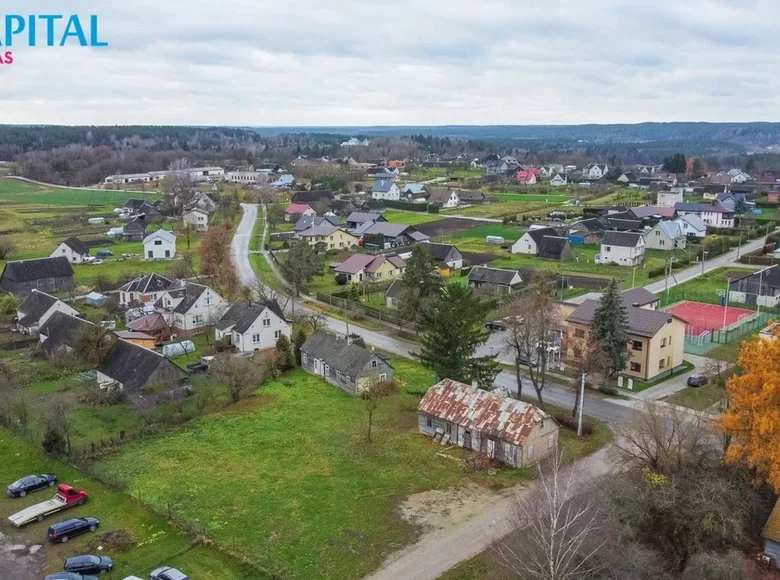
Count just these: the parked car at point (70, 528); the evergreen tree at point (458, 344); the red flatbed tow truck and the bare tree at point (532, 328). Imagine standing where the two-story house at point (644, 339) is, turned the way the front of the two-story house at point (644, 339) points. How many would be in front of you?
4

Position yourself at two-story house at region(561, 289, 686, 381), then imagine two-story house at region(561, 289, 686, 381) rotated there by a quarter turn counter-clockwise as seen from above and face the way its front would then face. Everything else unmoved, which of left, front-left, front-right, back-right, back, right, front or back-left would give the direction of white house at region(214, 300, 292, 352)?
back-right

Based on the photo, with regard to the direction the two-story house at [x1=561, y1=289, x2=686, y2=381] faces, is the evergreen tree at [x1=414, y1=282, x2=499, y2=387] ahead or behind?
ahead

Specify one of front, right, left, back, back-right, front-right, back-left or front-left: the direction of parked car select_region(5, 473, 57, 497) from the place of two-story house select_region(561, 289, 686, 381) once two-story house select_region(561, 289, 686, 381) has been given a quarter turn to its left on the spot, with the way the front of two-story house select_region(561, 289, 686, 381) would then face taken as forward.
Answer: right

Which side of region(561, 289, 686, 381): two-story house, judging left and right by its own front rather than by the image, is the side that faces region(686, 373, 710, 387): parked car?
left

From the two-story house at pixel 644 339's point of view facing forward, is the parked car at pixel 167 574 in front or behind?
in front

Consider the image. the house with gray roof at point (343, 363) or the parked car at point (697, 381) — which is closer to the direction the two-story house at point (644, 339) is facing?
the house with gray roof

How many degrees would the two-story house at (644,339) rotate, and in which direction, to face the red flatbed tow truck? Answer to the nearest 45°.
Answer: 0° — it already faces it

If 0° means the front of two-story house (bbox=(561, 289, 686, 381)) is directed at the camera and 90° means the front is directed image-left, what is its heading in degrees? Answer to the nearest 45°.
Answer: approximately 45°

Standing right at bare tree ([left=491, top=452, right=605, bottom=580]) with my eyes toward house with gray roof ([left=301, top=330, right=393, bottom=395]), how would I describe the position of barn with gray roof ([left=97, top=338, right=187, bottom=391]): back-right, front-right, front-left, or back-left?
front-left

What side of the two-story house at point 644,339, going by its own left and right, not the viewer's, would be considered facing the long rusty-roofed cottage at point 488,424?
front

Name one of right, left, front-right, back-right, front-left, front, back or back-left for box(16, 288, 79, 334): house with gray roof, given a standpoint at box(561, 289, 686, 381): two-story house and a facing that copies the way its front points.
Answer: front-right

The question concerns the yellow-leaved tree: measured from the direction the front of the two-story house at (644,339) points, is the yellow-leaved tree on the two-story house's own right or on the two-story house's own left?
on the two-story house's own left

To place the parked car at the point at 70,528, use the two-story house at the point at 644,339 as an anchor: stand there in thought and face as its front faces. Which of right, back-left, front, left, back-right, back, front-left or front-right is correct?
front
